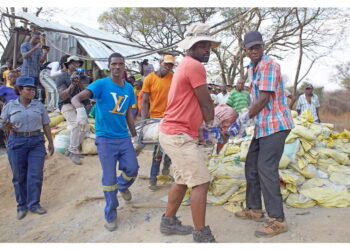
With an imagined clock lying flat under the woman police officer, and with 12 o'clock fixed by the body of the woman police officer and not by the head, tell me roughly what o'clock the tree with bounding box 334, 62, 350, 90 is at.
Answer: The tree is roughly at 8 o'clock from the woman police officer.

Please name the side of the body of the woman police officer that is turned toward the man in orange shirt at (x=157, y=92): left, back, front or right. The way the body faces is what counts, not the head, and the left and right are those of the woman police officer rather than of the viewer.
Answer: left

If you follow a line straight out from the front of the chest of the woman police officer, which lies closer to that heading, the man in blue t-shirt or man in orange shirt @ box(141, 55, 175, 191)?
the man in blue t-shirt

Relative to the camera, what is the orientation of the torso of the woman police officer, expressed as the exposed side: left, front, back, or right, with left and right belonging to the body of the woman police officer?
front

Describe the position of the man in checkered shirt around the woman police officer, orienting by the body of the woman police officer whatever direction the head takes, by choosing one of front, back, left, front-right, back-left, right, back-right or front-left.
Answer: front-left

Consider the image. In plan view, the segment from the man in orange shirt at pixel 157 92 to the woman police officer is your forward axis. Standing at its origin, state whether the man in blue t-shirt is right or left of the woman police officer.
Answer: left

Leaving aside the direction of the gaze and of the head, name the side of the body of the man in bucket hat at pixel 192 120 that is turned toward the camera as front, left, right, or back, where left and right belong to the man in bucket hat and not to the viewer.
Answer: right

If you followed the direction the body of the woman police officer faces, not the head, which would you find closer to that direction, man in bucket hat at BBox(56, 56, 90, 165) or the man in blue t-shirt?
the man in blue t-shirt

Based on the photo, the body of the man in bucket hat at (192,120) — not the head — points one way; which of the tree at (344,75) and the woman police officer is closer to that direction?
the tree

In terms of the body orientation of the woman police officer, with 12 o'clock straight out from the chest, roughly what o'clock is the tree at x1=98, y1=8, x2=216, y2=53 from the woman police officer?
The tree is roughly at 7 o'clock from the woman police officer.

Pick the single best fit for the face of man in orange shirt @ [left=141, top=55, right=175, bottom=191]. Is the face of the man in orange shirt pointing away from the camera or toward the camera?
toward the camera

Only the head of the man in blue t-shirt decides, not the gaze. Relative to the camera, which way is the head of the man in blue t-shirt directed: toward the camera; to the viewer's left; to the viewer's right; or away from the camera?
toward the camera

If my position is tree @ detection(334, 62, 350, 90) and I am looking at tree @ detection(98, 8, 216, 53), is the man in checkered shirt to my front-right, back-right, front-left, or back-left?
front-left

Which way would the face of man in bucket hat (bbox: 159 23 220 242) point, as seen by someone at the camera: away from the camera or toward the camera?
toward the camera

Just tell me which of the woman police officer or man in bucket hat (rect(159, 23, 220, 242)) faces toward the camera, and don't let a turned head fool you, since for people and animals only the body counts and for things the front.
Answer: the woman police officer
